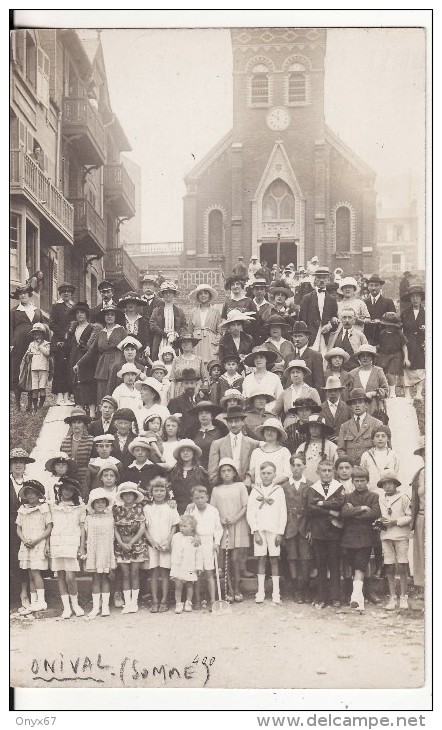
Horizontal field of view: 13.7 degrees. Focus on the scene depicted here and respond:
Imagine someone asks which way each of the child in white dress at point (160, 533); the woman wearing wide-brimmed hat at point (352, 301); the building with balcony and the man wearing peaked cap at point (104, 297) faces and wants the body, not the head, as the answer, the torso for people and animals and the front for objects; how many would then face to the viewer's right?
1

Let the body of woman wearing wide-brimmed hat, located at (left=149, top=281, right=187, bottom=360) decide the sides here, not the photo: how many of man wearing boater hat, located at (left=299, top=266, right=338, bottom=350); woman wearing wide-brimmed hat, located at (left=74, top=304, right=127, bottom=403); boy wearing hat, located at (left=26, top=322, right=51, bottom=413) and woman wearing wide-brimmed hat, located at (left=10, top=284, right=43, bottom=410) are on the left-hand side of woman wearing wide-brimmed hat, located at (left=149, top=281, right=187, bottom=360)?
1

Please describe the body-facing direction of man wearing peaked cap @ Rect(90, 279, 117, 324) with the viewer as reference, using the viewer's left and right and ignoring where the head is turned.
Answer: facing the viewer

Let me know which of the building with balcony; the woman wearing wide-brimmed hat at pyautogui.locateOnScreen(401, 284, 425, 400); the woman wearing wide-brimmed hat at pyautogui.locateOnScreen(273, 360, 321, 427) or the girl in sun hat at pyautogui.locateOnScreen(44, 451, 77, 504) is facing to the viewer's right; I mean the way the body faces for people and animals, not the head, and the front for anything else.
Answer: the building with balcony

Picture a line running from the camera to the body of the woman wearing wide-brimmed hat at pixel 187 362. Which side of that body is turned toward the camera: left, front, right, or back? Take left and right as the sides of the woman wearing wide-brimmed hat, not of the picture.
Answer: front

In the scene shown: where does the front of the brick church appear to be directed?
toward the camera

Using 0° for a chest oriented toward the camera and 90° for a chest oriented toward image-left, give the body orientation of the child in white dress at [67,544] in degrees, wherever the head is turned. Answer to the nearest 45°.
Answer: approximately 0°

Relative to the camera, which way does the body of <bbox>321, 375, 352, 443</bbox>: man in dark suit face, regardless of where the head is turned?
toward the camera
